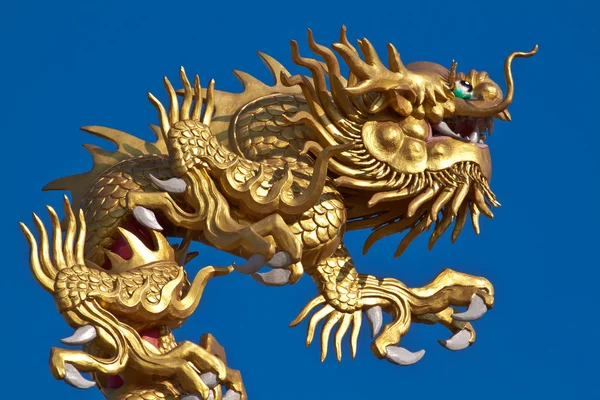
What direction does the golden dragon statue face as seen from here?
to the viewer's right
